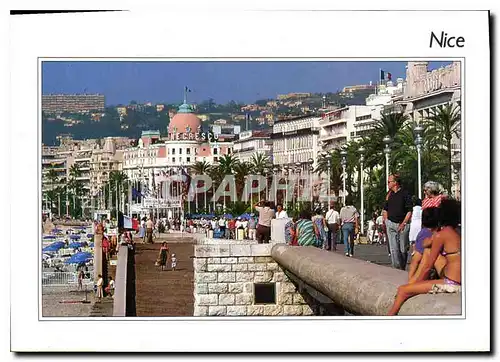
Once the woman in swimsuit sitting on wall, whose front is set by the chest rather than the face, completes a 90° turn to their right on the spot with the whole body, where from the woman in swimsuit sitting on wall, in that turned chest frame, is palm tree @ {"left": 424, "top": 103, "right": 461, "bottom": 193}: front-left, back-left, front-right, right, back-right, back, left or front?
front

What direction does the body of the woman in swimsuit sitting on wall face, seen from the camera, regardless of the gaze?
to the viewer's left

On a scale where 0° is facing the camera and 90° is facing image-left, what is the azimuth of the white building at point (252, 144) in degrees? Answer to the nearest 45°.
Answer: approximately 45°

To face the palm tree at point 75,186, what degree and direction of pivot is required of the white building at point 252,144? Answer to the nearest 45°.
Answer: approximately 45° to its right

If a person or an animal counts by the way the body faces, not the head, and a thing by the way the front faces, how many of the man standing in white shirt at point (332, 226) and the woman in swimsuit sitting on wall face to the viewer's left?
1
